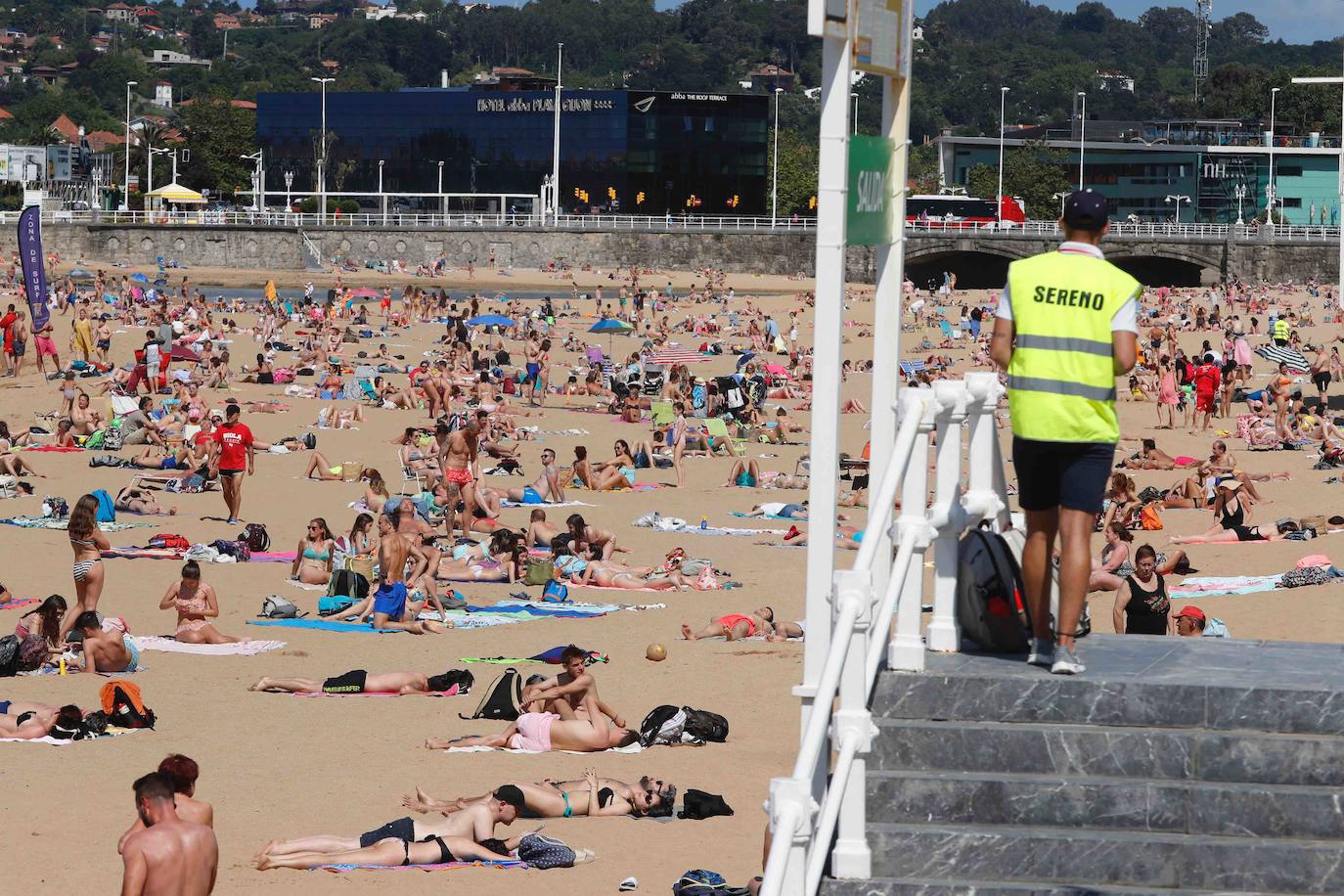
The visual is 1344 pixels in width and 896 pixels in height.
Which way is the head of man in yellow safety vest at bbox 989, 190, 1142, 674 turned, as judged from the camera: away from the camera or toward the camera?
away from the camera

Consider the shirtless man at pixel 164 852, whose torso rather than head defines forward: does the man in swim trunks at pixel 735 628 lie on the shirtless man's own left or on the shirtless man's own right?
on the shirtless man's own right

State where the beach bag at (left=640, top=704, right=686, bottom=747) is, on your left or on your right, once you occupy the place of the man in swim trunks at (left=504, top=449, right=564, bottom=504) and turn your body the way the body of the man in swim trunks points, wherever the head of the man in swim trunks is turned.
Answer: on your left

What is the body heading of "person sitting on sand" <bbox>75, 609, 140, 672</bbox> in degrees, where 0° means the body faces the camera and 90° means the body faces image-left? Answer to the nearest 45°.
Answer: approximately 135°

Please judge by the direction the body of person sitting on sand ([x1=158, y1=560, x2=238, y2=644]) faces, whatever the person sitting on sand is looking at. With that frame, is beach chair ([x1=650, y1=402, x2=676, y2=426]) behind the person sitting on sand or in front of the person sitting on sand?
behind

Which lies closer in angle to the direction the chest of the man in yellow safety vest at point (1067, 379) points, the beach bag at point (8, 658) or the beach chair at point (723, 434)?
the beach chair

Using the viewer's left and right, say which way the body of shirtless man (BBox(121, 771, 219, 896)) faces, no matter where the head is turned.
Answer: facing away from the viewer and to the left of the viewer

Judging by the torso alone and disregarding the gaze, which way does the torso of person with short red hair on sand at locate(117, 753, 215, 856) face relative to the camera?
away from the camera

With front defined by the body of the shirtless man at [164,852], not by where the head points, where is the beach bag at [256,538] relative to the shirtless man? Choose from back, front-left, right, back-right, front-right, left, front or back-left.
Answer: front-right

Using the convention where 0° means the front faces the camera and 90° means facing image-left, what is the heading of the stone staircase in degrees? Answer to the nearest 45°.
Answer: approximately 0°

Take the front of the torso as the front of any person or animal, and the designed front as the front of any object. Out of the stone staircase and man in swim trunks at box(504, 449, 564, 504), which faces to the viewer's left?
the man in swim trunks

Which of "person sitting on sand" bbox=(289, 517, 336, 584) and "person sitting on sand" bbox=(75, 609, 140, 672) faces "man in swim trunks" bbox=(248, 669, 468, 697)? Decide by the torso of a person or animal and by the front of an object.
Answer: "person sitting on sand" bbox=(289, 517, 336, 584)
